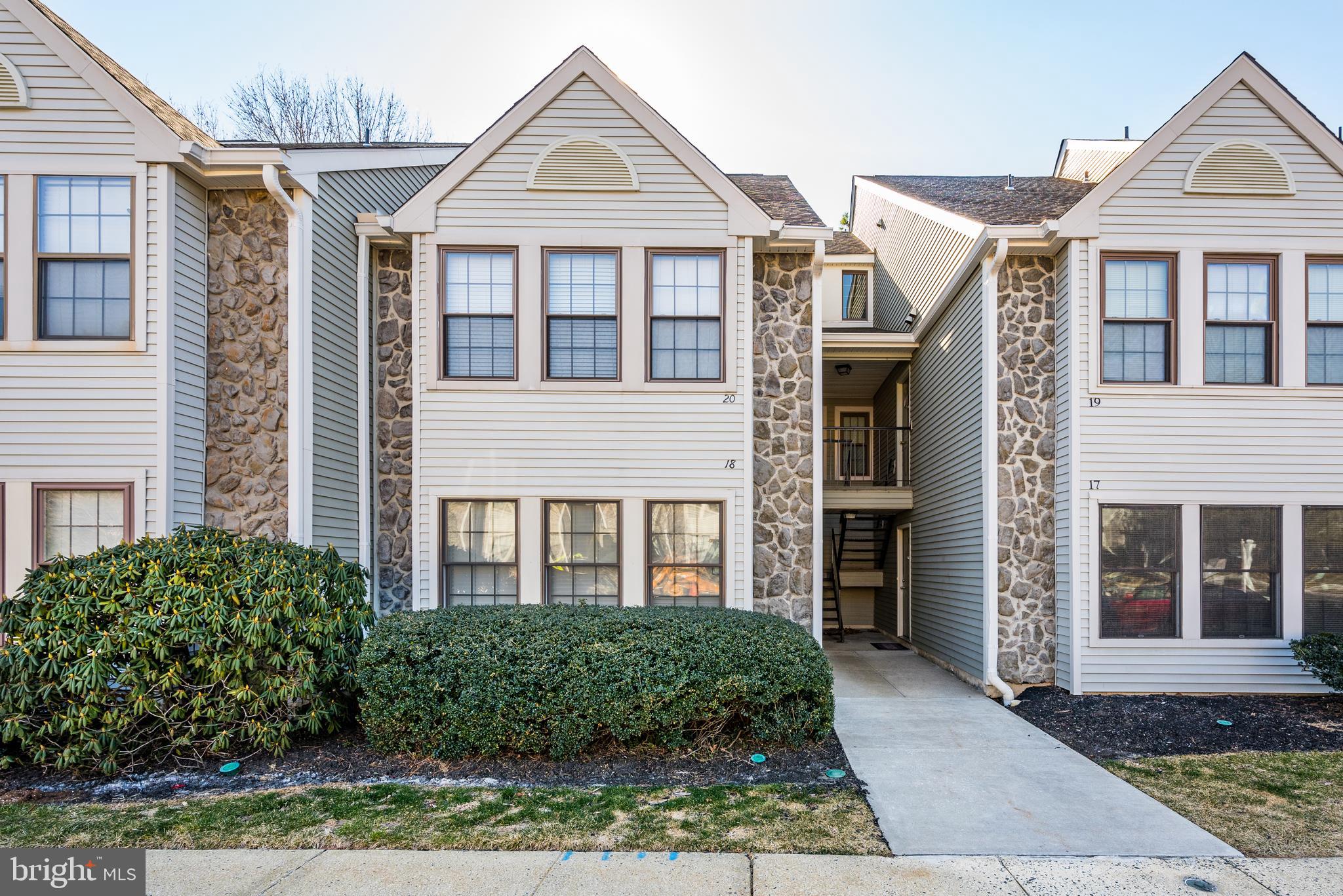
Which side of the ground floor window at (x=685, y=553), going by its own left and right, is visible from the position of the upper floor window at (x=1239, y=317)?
left

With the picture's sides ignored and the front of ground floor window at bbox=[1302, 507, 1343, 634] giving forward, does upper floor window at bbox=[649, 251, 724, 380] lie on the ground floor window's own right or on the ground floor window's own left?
on the ground floor window's own right

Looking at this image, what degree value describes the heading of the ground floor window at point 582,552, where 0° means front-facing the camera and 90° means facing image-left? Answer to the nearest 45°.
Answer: approximately 0°

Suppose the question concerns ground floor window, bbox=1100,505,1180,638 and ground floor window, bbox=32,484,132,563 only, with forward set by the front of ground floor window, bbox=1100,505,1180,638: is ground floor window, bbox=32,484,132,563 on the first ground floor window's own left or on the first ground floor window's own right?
on the first ground floor window's own right

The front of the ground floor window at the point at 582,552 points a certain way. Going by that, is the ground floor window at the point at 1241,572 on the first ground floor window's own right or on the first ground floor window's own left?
on the first ground floor window's own left

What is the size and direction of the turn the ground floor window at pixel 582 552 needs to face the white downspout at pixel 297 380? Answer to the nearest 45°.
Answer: approximately 90° to its right

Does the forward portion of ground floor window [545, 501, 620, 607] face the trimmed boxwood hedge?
yes

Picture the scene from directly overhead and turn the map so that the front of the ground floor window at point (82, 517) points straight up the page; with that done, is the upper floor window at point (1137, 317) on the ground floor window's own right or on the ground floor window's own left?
on the ground floor window's own left

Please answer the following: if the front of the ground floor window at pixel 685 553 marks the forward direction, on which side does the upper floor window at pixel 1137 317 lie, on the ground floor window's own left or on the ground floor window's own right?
on the ground floor window's own left

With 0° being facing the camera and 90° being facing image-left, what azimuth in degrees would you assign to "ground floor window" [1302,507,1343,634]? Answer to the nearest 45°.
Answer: approximately 0°

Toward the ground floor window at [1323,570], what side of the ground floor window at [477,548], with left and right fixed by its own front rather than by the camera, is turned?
left
